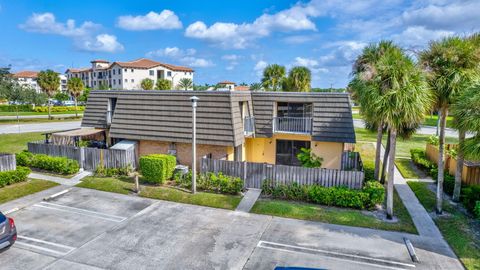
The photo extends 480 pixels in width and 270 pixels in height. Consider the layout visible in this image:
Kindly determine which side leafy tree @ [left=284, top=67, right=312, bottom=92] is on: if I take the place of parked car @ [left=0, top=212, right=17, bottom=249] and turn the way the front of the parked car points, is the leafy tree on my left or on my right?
on my right

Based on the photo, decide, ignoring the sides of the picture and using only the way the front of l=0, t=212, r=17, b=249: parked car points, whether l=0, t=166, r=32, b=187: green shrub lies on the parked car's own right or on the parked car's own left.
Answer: on the parked car's own right

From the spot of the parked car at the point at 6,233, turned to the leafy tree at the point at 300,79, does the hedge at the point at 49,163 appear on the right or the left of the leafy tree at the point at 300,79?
left

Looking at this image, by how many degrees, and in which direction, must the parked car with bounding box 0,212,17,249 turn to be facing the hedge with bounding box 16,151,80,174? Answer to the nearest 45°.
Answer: approximately 45° to its right

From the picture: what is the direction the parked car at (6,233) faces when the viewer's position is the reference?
facing away from the viewer and to the left of the viewer

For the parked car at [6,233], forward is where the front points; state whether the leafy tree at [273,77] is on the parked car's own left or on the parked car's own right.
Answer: on the parked car's own right

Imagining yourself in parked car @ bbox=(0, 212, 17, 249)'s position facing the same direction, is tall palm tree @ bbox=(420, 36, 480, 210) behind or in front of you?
behind

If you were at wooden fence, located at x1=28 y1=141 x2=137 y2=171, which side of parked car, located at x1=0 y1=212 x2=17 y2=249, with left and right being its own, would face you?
right

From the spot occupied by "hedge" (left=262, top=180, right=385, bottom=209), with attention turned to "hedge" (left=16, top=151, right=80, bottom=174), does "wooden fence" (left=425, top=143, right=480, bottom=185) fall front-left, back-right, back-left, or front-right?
back-right

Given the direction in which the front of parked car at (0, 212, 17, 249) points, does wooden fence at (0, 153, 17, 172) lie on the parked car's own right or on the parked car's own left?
on the parked car's own right

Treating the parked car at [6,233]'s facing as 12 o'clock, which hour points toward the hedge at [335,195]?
The hedge is roughly at 5 o'clock from the parked car.
